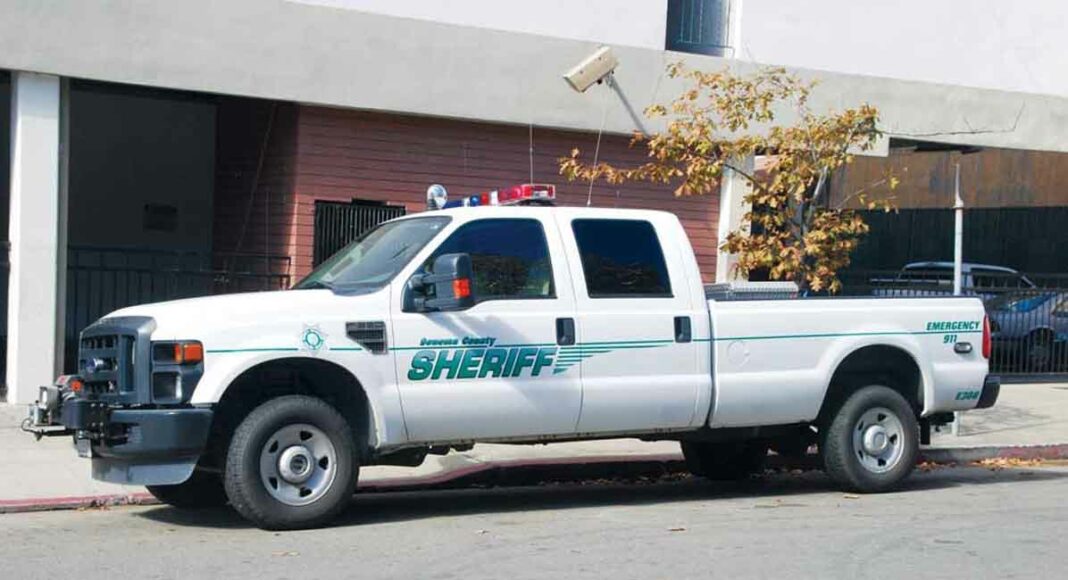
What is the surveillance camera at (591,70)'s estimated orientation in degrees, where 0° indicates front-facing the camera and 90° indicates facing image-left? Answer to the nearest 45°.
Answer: approximately 45°

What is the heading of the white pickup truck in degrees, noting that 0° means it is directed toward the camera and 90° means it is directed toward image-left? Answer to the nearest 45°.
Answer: approximately 45°

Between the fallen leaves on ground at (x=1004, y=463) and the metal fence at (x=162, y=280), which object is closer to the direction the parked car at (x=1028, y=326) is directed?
the metal fence

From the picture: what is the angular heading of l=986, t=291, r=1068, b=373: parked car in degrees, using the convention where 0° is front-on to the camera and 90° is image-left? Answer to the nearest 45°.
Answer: approximately 45°

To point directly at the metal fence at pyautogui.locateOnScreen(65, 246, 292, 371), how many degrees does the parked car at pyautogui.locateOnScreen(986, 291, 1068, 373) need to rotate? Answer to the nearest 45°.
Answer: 0° — it already faces it

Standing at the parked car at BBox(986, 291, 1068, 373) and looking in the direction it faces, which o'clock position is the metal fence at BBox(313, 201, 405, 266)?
The metal fence is roughly at 12 o'clock from the parked car.

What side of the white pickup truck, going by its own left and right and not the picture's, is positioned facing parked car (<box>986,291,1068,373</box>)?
back
